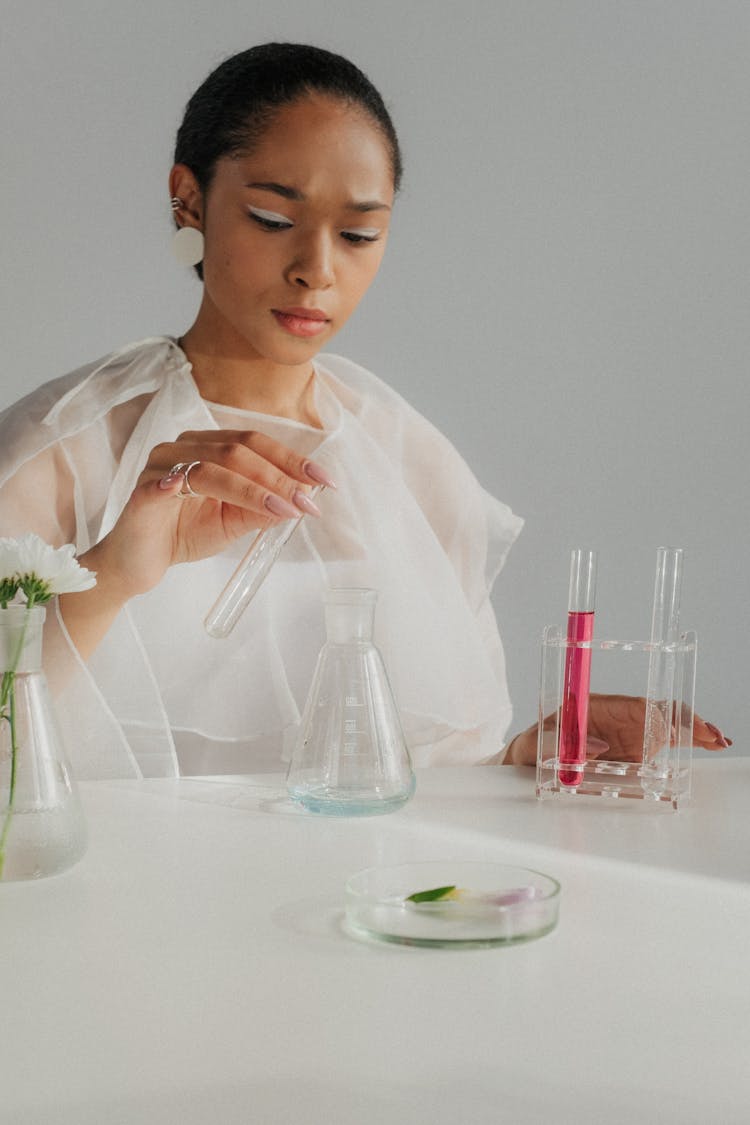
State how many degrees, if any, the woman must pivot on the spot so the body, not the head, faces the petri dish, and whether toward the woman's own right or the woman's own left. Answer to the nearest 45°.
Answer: approximately 45° to the woman's own right

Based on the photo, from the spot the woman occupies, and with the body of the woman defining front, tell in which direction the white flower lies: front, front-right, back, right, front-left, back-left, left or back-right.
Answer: front-right

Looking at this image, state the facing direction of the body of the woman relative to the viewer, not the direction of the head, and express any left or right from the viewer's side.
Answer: facing the viewer and to the right of the viewer

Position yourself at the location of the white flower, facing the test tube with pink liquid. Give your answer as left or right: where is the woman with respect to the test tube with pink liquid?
left

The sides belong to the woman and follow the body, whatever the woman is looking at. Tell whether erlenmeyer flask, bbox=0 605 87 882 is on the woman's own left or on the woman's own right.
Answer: on the woman's own right

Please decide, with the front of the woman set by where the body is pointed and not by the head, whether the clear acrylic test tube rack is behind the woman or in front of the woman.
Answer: in front
